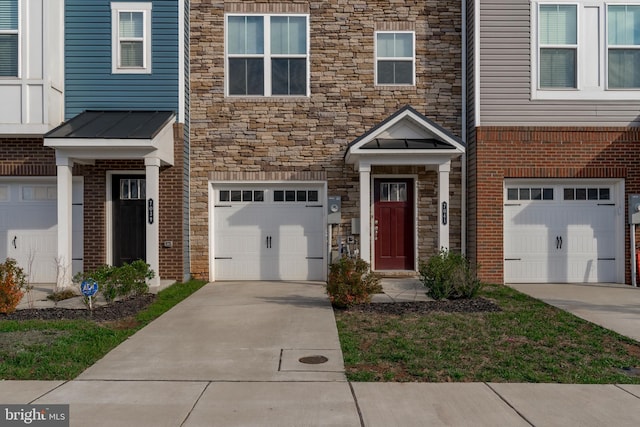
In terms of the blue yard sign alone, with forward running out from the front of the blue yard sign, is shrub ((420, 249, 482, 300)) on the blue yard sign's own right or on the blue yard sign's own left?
on the blue yard sign's own left

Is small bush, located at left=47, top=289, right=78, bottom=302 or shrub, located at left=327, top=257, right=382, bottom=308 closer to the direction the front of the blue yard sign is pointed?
the shrub

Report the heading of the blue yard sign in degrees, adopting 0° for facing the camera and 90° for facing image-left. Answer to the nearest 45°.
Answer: approximately 0°

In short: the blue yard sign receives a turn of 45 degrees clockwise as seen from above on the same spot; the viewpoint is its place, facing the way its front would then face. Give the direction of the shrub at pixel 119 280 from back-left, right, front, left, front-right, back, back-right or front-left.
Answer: back

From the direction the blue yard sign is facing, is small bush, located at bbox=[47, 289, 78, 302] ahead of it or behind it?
behind

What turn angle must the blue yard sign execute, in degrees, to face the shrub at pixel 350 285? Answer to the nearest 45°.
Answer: approximately 90° to its left

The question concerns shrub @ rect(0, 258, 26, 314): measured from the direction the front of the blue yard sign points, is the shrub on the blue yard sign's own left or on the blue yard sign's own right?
on the blue yard sign's own right
